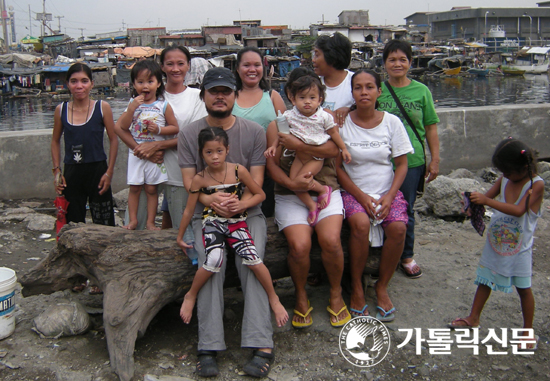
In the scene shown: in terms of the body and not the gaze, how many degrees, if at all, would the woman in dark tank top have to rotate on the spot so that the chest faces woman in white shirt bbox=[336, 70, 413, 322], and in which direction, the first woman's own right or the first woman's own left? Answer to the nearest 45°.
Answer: approximately 45° to the first woman's own left

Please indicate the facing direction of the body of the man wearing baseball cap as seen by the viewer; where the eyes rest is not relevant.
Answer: toward the camera

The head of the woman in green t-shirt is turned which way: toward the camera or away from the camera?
toward the camera

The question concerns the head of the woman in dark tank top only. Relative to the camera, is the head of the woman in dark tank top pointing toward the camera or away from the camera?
toward the camera

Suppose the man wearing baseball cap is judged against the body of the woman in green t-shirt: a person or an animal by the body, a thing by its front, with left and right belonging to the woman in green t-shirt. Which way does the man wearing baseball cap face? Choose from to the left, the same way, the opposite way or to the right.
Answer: the same way

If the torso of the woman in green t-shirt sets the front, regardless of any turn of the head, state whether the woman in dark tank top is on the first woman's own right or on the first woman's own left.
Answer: on the first woman's own right

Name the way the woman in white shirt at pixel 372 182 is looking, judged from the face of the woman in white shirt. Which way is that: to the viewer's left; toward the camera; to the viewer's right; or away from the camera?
toward the camera

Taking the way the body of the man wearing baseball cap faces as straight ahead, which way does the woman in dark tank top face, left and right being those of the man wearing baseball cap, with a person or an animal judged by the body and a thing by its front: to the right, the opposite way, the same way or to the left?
the same way

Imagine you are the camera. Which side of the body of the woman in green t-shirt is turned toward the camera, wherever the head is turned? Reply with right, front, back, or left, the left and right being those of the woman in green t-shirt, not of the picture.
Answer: front

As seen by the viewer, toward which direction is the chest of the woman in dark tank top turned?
toward the camera

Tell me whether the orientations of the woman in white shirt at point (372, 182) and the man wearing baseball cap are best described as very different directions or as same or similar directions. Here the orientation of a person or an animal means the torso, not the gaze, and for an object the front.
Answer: same or similar directions

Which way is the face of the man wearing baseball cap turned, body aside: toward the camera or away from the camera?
toward the camera

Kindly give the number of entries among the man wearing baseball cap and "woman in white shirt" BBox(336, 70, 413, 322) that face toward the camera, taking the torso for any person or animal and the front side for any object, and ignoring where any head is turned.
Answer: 2

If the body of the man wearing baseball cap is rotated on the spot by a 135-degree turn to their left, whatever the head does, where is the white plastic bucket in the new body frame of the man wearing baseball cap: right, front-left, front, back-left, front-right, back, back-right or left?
back-left
